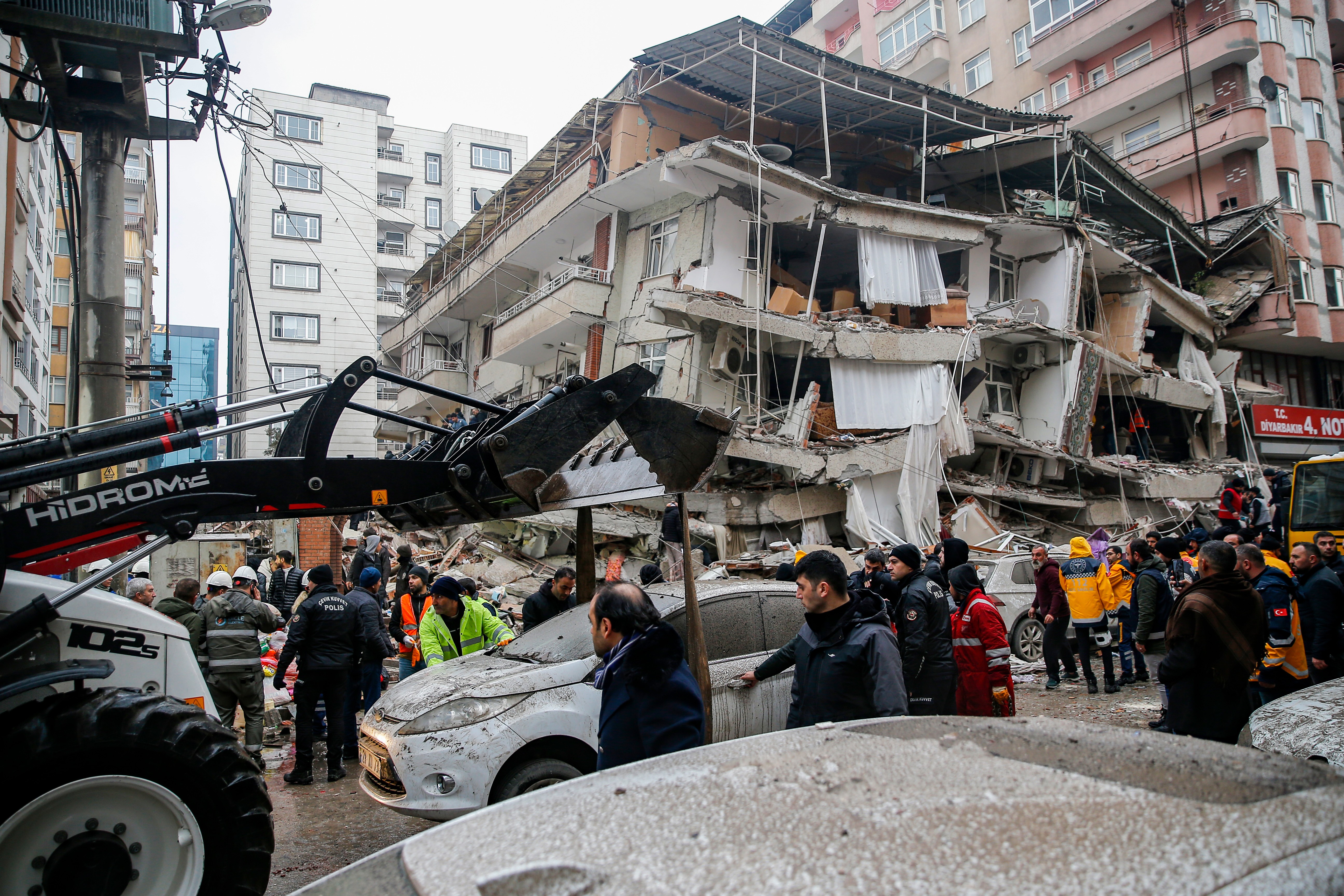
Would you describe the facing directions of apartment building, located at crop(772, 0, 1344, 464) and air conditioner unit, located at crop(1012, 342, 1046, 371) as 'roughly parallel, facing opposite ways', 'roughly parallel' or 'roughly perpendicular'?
roughly parallel

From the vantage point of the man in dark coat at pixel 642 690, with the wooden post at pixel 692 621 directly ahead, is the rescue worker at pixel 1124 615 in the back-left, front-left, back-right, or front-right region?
front-right

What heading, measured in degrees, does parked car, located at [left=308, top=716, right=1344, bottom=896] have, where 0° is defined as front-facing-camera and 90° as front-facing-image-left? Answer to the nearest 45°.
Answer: approximately 45°

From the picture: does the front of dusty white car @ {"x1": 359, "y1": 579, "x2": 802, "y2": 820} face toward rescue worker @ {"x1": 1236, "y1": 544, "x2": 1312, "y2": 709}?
no

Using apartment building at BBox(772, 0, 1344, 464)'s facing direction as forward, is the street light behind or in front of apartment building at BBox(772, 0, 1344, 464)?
in front

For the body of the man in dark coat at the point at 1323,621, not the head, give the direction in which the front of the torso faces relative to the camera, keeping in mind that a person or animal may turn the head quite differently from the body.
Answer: to the viewer's left

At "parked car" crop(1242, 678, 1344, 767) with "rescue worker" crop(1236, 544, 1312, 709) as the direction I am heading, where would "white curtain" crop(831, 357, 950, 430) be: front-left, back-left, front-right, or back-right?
front-left

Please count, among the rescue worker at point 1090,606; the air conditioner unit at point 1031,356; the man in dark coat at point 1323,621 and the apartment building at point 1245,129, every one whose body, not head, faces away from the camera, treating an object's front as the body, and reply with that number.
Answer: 1

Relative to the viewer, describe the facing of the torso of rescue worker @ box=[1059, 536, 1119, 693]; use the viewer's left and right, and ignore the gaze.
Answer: facing away from the viewer

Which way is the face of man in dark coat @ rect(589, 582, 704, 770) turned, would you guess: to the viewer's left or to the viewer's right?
to the viewer's left

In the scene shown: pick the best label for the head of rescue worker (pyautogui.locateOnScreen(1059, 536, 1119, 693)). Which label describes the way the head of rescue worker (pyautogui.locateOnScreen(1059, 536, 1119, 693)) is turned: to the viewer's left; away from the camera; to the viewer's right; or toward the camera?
away from the camera

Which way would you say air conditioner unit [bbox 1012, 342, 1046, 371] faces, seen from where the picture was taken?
facing the viewer and to the left of the viewer

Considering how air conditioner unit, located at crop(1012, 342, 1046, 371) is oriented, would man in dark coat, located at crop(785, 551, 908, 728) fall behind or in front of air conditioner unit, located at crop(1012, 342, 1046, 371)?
in front

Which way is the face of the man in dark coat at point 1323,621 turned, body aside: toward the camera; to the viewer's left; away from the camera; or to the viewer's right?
to the viewer's left
